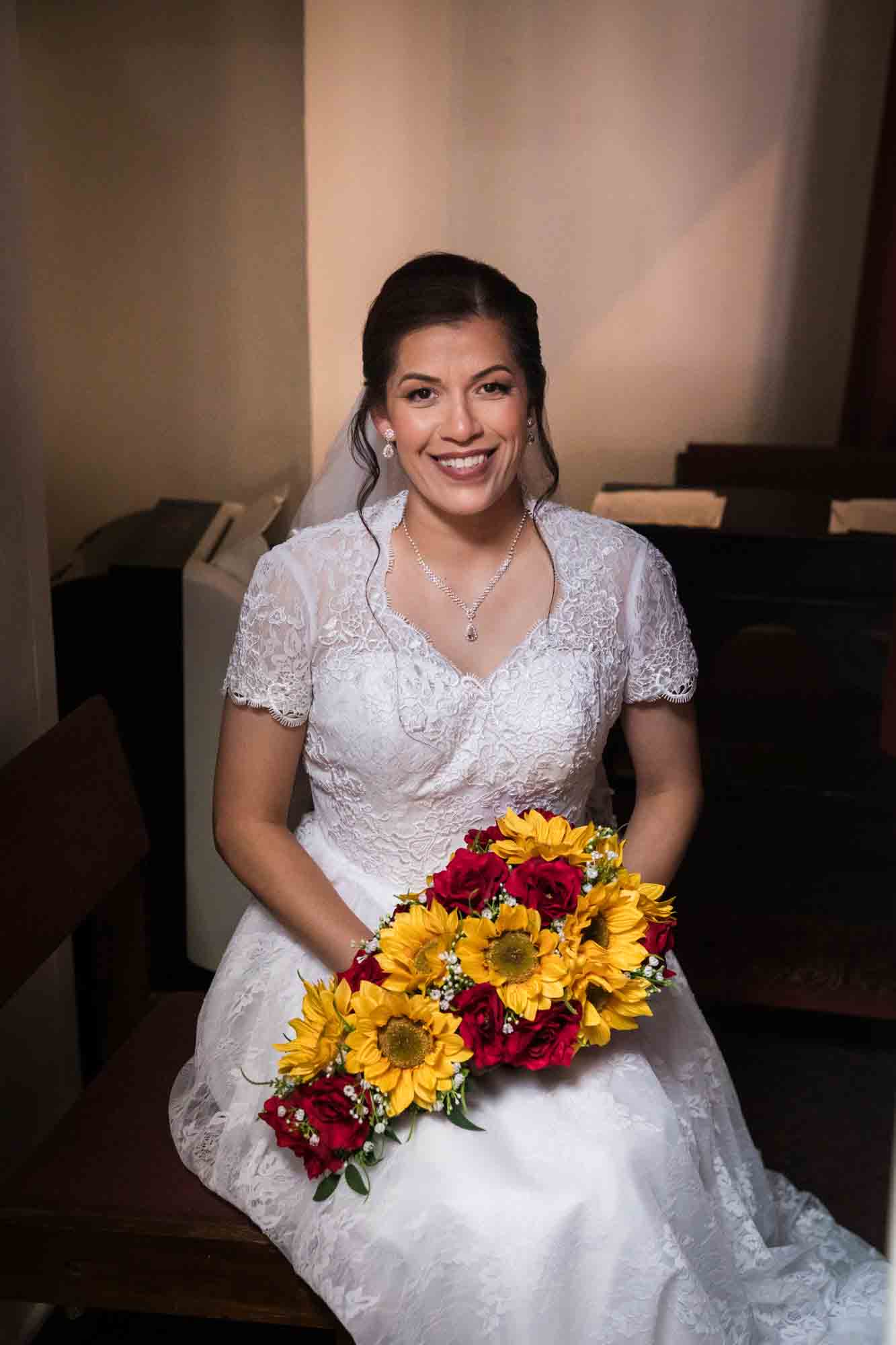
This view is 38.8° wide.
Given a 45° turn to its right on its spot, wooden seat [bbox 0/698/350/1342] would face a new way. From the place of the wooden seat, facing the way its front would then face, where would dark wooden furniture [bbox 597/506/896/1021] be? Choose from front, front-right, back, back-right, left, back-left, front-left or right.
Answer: back-left

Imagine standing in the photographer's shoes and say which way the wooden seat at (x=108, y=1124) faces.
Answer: facing the viewer and to the right of the viewer

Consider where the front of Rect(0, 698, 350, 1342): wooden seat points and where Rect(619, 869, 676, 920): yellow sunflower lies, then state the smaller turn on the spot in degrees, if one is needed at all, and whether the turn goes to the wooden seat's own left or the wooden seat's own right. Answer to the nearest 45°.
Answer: approximately 45° to the wooden seat's own left

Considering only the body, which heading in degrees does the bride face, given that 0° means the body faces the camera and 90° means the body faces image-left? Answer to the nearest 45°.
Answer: approximately 0°
